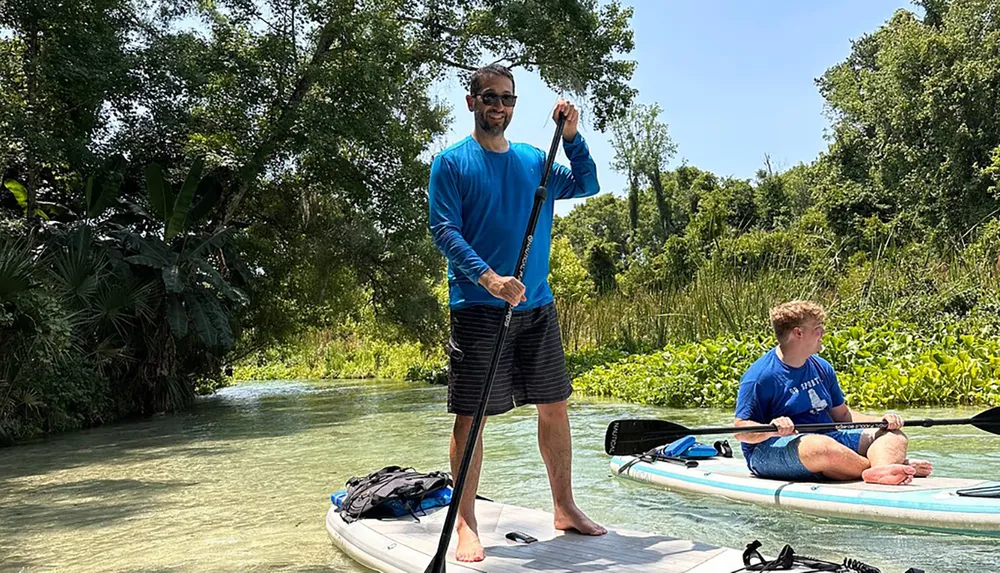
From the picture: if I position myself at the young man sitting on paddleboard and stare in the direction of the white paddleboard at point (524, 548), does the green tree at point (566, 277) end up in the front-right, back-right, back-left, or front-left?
back-right

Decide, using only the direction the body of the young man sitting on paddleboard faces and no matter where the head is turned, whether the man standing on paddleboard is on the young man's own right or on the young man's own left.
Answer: on the young man's own right

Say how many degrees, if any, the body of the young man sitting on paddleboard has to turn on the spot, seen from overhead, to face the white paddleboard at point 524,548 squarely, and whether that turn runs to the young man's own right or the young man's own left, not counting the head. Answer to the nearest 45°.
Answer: approximately 90° to the young man's own right

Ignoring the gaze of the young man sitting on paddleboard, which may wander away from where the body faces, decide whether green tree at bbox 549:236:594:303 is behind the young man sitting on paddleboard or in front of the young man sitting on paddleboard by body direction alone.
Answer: behind

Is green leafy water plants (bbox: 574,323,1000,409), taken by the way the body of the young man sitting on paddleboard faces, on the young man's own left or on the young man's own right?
on the young man's own left

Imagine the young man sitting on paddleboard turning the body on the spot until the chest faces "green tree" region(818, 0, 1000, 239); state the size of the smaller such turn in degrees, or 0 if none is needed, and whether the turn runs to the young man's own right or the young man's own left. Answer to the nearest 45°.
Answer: approximately 135° to the young man's own left

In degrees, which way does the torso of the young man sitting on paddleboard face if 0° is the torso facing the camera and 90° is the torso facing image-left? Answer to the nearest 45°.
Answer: approximately 315°
